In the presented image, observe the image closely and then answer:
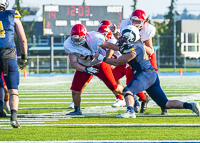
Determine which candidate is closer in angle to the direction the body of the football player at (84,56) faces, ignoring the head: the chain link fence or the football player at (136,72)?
the football player

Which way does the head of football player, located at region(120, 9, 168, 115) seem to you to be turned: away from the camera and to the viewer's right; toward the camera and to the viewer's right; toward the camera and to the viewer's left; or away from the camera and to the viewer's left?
toward the camera and to the viewer's left

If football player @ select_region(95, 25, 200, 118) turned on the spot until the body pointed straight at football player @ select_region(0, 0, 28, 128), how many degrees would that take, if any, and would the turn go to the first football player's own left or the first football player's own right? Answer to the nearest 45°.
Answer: approximately 45° to the first football player's own left

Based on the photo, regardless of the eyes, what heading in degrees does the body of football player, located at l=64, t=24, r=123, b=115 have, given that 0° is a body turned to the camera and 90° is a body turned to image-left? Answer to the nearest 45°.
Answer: approximately 0°

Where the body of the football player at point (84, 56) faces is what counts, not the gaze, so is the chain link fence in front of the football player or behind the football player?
behind

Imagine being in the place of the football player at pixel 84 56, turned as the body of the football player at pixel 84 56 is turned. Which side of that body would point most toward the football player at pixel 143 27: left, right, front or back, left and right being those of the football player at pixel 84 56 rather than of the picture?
left

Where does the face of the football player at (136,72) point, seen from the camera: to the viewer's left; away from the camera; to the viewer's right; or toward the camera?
to the viewer's left

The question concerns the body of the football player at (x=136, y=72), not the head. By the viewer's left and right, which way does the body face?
facing to the left of the viewer

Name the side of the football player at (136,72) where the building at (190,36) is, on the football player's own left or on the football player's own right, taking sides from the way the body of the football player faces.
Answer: on the football player's own right
